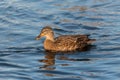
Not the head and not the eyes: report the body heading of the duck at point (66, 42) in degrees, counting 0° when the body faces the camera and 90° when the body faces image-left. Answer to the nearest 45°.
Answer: approximately 90°
